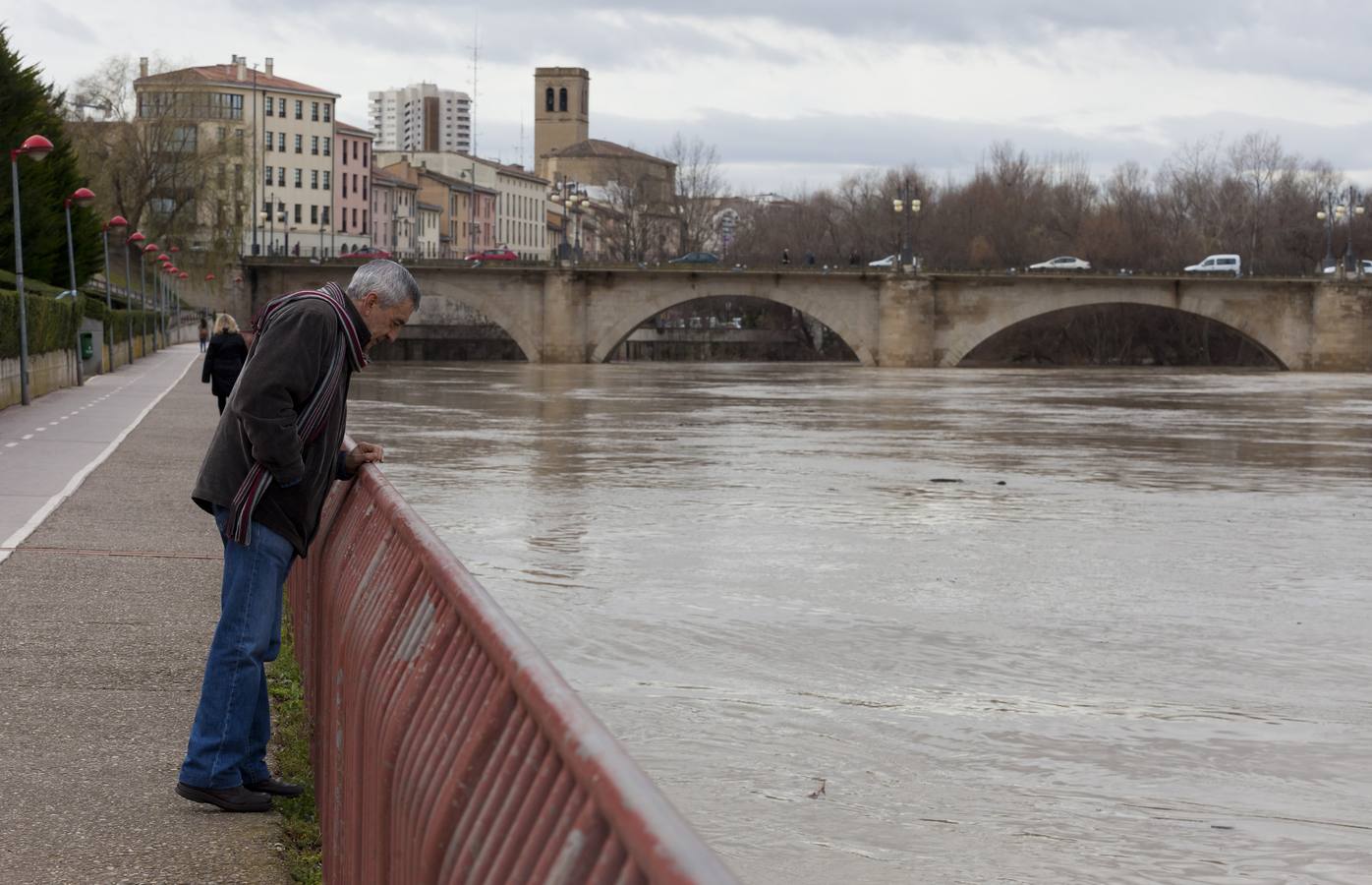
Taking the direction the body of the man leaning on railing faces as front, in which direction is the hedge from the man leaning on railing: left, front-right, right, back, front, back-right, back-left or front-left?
left

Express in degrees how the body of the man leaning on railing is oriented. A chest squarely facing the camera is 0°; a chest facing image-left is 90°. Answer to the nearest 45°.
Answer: approximately 270°

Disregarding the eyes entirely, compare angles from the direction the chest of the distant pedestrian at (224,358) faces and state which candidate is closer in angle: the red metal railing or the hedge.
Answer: the hedge

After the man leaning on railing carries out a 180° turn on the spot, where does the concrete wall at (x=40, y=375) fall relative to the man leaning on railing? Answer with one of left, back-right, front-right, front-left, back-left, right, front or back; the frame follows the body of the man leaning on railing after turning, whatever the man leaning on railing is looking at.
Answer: right

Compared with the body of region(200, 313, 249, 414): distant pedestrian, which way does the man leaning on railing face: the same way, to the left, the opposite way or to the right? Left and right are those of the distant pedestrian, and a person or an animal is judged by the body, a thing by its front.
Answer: to the right

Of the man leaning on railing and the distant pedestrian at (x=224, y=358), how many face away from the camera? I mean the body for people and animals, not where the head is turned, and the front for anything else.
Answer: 1

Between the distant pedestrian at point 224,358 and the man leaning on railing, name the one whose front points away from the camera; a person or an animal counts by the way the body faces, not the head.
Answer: the distant pedestrian

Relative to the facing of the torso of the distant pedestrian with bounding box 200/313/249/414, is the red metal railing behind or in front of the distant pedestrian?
behind

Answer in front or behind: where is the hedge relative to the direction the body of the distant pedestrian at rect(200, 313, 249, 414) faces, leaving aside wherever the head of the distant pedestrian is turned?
in front

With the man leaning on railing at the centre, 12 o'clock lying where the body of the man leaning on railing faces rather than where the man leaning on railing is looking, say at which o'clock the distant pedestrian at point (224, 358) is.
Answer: The distant pedestrian is roughly at 9 o'clock from the man leaning on railing.

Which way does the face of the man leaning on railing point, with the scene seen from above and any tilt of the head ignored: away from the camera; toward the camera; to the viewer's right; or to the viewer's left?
to the viewer's right

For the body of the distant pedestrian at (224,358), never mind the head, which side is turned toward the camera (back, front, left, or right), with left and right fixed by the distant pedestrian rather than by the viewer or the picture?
back
